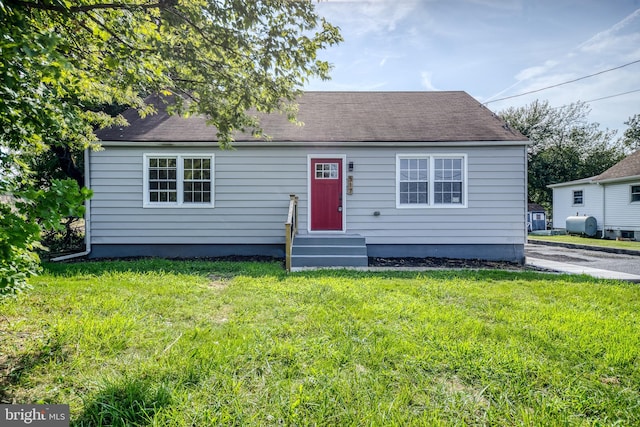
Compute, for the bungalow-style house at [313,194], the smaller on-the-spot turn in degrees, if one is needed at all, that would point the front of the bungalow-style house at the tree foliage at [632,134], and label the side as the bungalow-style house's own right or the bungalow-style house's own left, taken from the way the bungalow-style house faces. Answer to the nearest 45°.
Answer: approximately 135° to the bungalow-style house's own left

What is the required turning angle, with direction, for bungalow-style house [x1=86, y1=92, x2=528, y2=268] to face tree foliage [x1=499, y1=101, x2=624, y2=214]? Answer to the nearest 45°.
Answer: approximately 135° to its left

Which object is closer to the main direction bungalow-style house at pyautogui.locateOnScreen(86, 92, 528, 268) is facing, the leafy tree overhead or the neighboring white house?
the leafy tree overhead

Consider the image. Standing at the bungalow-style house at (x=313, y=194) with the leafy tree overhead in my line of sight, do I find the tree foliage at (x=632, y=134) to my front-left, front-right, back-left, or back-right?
back-left

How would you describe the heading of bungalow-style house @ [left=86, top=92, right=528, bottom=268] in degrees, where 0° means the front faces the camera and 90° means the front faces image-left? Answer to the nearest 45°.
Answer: approximately 0°

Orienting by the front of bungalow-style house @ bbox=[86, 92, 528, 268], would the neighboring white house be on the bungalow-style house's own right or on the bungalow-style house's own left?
on the bungalow-style house's own left

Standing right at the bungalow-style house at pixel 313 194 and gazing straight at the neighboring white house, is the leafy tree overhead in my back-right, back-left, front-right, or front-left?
back-right

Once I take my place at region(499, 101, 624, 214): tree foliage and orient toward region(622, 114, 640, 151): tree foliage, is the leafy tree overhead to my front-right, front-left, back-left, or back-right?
back-right

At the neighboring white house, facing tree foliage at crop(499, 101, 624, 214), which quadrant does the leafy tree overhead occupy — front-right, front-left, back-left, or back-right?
back-left

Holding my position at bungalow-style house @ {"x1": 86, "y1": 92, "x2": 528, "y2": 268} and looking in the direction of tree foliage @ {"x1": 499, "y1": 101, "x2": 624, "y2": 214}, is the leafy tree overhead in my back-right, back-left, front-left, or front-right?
back-right
